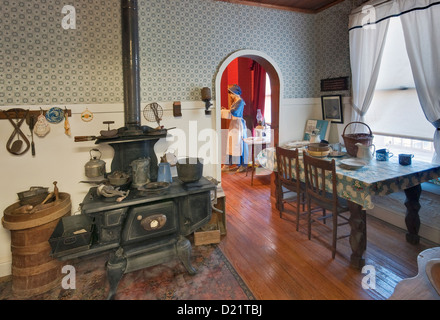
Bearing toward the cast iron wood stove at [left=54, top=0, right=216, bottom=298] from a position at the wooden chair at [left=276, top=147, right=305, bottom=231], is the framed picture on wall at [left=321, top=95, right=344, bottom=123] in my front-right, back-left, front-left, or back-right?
back-right

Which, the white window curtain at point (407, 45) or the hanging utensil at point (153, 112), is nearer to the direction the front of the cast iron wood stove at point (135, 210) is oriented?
the white window curtain

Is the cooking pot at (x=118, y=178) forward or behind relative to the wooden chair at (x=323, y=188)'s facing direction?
behind

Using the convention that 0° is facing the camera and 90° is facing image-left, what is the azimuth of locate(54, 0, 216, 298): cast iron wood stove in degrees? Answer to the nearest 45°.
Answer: approximately 315°

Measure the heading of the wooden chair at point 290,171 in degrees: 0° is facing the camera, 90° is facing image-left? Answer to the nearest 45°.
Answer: approximately 225°

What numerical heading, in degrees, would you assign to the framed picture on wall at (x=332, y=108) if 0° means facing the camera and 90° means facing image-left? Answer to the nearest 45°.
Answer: approximately 45°

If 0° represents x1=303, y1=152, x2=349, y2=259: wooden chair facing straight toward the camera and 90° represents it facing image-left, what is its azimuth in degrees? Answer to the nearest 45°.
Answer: approximately 225°

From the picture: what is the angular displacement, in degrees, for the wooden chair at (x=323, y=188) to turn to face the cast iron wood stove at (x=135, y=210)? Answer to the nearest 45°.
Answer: approximately 180°
